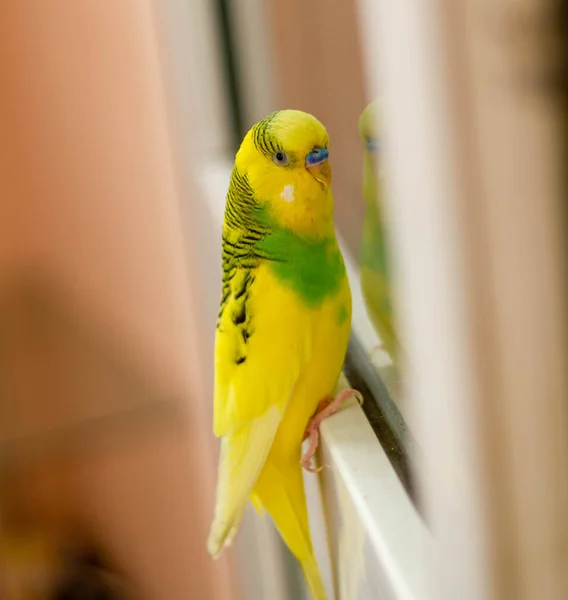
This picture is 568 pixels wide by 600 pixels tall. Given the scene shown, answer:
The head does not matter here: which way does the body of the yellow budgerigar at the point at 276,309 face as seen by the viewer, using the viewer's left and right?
facing the viewer and to the right of the viewer
